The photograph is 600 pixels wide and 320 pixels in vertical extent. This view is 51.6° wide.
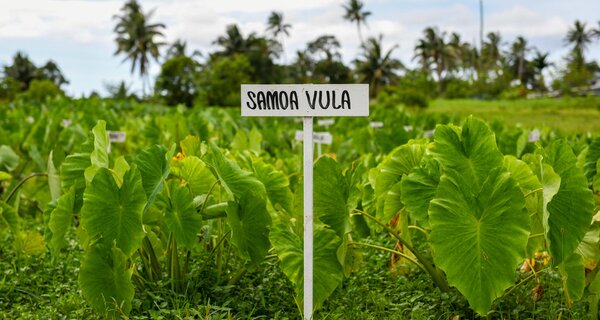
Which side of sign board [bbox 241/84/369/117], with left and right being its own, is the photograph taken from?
front

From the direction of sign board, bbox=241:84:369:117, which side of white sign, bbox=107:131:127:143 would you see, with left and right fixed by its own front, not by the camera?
front

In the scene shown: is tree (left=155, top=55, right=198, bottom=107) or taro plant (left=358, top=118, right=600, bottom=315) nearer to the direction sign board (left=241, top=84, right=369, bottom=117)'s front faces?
the taro plant

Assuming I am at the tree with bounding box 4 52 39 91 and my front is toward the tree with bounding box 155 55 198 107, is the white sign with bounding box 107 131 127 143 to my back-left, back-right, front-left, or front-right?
front-right

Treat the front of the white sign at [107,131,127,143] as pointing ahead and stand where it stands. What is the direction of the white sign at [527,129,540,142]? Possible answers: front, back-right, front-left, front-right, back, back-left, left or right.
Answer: left

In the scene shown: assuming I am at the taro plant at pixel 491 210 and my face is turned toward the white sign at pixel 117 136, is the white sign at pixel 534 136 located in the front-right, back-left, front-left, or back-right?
front-right

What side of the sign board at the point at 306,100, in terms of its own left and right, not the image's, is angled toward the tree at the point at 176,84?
back

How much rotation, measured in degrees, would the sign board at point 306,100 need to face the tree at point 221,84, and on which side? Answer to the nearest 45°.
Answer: approximately 180°

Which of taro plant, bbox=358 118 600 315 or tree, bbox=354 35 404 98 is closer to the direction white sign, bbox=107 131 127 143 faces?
the taro plant

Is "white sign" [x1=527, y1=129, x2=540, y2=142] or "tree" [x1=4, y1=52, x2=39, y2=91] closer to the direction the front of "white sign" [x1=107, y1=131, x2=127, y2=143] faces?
the white sign

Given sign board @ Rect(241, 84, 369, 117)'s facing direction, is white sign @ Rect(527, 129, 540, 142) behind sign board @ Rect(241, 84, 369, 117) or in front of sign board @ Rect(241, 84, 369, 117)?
behind

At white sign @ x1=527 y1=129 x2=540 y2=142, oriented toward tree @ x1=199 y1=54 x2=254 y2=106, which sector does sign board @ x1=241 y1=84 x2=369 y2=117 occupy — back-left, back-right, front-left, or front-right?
back-left

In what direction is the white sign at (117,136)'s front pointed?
toward the camera

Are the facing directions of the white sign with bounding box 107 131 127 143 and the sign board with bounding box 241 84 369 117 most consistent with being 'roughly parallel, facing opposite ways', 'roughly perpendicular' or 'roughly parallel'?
roughly parallel

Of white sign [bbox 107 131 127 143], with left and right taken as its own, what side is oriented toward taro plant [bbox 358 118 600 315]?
front

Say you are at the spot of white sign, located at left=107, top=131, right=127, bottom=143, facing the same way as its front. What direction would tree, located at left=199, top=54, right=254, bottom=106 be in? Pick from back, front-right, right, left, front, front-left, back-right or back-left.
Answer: back

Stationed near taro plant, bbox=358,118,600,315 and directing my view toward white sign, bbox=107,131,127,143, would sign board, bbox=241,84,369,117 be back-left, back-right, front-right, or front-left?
front-left

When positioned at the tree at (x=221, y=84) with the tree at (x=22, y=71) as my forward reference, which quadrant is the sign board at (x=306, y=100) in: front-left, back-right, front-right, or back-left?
back-left
